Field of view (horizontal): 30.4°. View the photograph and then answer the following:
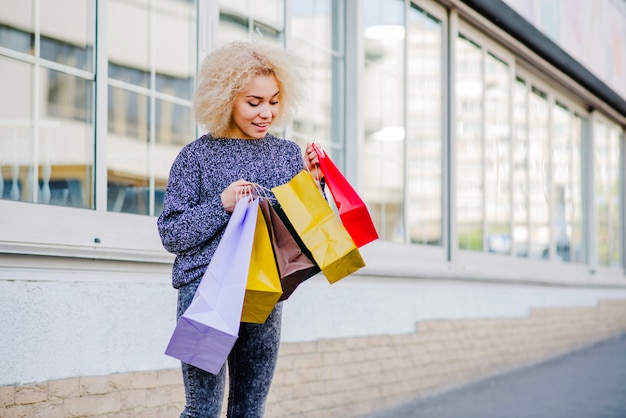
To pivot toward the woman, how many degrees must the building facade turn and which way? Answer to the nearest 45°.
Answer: approximately 45° to its right

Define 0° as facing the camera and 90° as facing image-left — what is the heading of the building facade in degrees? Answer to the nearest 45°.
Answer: approximately 315°

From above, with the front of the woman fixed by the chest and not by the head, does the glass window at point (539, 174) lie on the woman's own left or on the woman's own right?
on the woman's own left

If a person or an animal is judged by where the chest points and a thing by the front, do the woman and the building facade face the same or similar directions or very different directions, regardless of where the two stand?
same or similar directions

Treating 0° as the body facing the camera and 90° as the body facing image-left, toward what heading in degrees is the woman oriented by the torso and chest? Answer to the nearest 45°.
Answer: approximately 315°

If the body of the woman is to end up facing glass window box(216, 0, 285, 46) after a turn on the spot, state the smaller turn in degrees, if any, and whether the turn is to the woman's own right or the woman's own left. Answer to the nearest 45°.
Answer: approximately 135° to the woman's own left

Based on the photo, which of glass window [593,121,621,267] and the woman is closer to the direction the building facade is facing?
the woman

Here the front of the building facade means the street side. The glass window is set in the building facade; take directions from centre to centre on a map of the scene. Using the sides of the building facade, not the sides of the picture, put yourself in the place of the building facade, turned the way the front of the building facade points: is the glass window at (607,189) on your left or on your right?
on your left

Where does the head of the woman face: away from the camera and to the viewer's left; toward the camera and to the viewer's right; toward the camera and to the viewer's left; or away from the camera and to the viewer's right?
toward the camera and to the viewer's right
